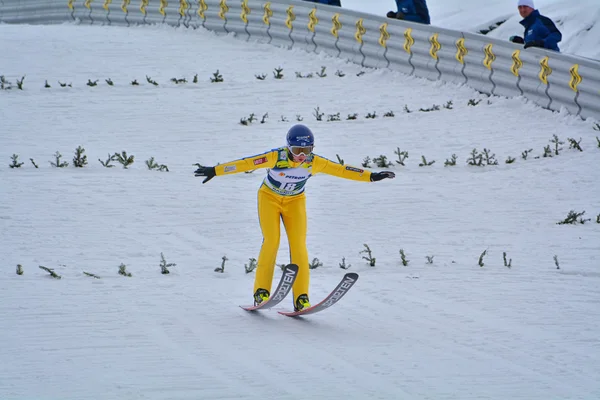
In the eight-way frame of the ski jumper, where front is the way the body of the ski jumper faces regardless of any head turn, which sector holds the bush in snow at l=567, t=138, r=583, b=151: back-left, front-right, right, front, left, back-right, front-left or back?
back-left

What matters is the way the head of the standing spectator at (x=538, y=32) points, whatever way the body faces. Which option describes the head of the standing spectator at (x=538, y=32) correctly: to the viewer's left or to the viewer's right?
to the viewer's left

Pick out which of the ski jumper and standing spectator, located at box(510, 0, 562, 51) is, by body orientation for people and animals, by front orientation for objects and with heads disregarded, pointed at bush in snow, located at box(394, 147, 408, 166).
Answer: the standing spectator

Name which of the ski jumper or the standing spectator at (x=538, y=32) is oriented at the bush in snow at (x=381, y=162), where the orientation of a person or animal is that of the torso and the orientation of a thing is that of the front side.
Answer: the standing spectator

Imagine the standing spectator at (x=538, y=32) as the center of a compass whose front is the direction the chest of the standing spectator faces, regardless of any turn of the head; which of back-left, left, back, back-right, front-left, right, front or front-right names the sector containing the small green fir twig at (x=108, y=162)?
front

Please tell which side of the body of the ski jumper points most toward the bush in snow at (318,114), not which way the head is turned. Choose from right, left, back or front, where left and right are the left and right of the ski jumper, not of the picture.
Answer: back

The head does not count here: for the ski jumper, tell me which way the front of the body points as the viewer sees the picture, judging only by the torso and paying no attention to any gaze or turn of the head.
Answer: toward the camera

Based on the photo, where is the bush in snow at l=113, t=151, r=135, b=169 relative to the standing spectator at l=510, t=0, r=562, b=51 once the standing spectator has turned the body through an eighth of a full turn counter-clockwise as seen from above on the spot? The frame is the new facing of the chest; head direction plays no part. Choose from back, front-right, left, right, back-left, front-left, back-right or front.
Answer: front-right

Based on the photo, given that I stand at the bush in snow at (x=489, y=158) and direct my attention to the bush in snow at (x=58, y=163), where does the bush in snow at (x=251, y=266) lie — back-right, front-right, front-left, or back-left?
front-left

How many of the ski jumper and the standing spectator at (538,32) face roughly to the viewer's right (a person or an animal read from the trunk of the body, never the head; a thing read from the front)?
0

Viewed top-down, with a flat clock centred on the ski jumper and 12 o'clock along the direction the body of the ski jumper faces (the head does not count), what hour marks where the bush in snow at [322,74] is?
The bush in snow is roughly at 6 o'clock from the ski jumper.

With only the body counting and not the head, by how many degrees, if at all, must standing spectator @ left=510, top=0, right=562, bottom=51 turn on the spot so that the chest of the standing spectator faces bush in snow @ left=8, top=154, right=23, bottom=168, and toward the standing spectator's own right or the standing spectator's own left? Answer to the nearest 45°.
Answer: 0° — they already face it

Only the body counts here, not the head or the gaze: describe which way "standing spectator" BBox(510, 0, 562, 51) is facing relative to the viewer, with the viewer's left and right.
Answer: facing the viewer and to the left of the viewer
